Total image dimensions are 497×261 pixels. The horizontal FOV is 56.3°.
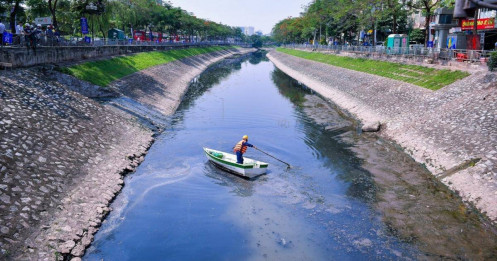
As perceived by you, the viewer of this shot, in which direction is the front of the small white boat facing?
facing away from the viewer and to the left of the viewer

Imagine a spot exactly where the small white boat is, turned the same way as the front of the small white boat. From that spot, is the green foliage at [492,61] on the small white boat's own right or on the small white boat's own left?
on the small white boat's own right
